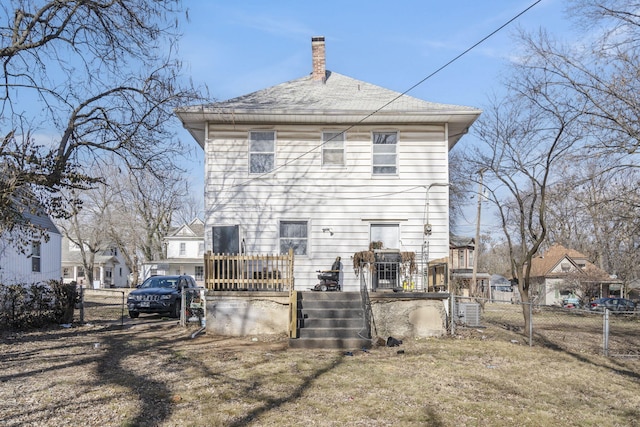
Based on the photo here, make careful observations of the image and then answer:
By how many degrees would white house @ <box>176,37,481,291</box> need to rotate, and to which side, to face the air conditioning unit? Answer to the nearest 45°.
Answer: approximately 90° to its right

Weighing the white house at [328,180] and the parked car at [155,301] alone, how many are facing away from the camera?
1

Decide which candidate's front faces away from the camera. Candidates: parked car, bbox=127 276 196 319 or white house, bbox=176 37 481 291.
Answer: the white house

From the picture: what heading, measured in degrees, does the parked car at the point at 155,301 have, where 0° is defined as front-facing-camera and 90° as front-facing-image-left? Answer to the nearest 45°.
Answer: approximately 45°

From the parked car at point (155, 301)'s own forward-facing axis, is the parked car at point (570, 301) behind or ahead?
behind

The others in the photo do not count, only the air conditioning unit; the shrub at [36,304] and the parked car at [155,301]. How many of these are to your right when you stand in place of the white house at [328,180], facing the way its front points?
1

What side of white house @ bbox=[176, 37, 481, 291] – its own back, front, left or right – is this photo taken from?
back

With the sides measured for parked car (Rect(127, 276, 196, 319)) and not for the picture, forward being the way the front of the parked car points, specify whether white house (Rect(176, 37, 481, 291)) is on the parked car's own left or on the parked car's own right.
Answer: on the parked car's own left

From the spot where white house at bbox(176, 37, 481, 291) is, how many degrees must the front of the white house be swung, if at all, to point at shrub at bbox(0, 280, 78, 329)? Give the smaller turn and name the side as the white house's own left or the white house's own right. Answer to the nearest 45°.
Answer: approximately 90° to the white house's own left
